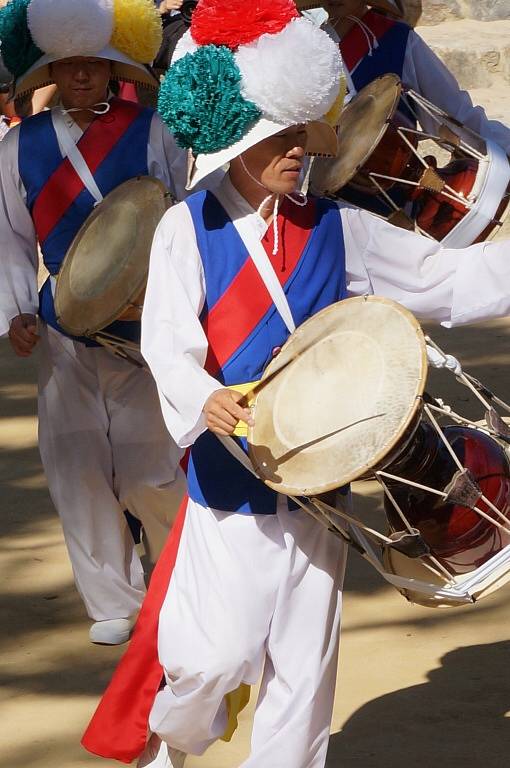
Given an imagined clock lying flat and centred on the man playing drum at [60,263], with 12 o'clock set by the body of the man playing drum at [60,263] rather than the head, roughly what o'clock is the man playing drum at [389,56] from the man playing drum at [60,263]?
the man playing drum at [389,56] is roughly at 8 o'clock from the man playing drum at [60,263].

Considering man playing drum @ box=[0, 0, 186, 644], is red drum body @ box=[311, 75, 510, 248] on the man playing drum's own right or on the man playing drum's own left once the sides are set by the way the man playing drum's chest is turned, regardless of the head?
on the man playing drum's own left

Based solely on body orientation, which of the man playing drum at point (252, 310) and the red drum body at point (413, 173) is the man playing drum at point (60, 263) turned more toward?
the man playing drum

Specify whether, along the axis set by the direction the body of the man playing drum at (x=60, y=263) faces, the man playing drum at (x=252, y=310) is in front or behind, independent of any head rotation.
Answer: in front

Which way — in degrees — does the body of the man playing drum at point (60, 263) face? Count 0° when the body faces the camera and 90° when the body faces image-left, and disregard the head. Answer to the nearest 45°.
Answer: approximately 0°
